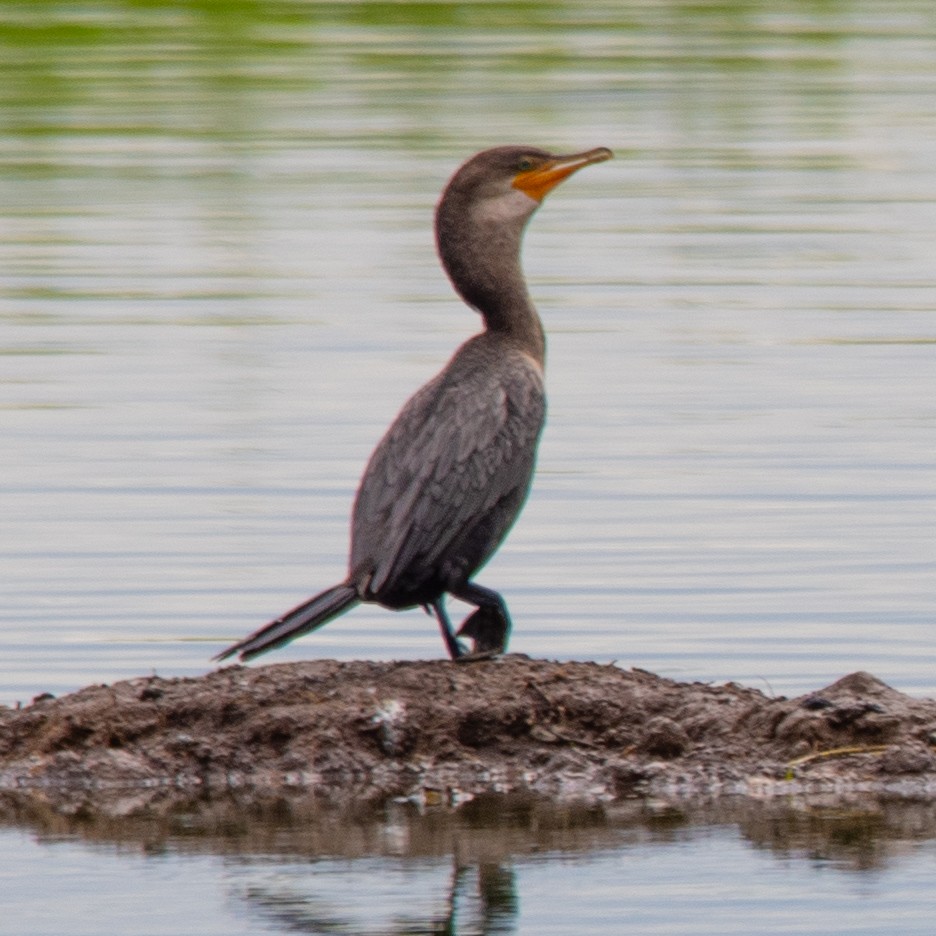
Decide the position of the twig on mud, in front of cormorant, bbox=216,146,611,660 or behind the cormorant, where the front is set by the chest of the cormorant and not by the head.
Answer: in front

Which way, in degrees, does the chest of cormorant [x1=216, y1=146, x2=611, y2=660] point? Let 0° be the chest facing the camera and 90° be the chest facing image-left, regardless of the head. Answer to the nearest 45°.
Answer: approximately 270°
